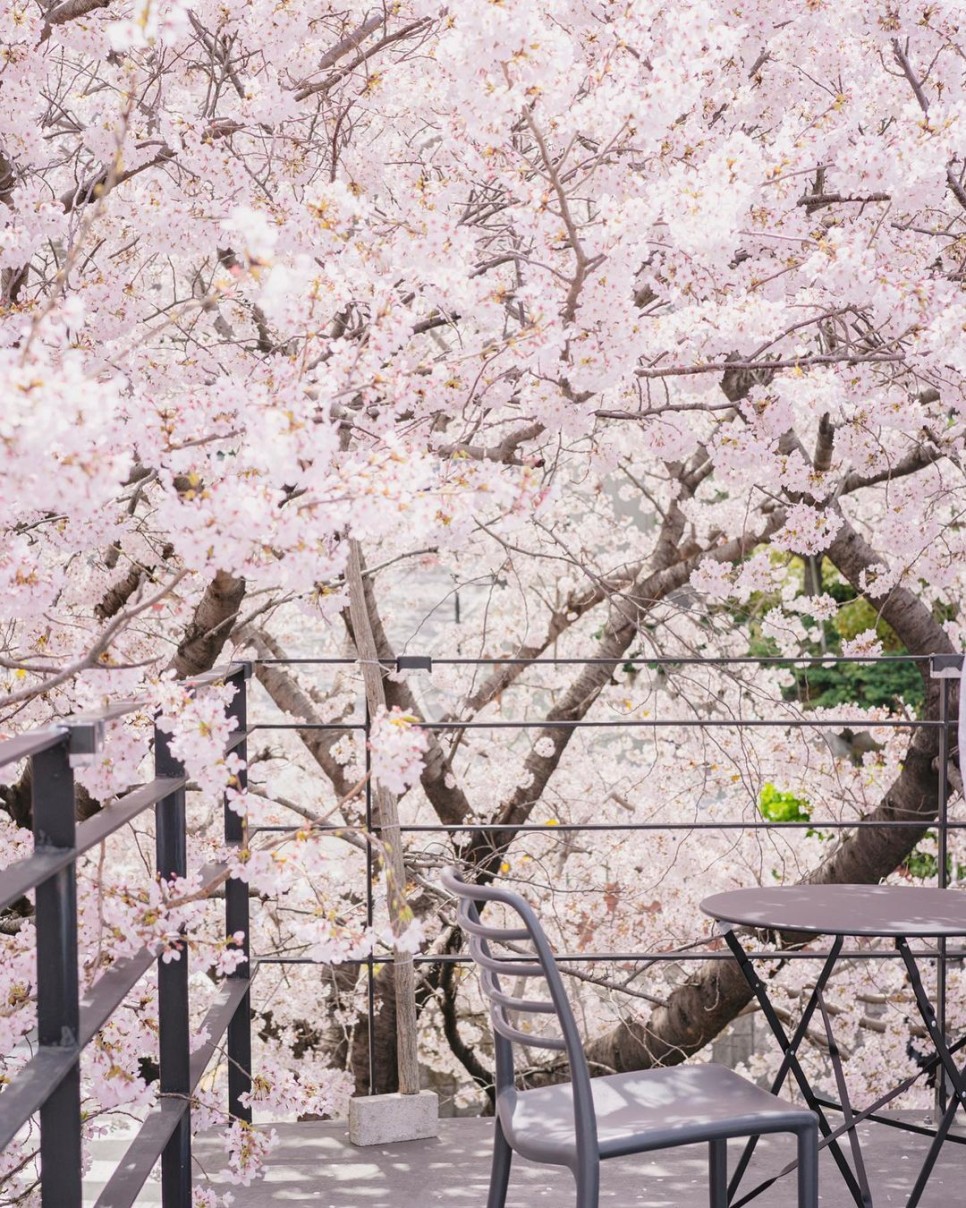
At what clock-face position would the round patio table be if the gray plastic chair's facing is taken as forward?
The round patio table is roughly at 12 o'clock from the gray plastic chair.

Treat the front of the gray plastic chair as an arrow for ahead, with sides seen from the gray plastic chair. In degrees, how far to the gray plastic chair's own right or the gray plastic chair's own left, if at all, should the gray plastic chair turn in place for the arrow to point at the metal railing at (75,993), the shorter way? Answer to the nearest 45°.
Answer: approximately 180°

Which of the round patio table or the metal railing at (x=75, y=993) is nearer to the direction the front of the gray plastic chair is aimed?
the round patio table
